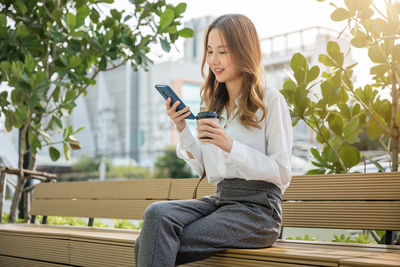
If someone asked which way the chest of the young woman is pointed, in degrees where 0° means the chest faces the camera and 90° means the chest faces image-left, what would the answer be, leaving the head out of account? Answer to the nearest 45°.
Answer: approximately 45°

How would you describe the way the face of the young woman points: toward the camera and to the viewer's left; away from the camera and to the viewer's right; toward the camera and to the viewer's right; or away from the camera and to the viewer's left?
toward the camera and to the viewer's left
